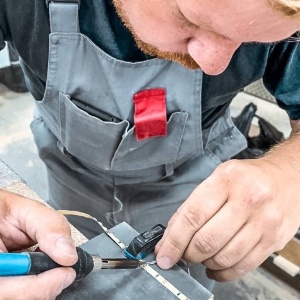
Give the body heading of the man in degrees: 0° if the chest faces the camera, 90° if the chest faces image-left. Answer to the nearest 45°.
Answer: approximately 0°
